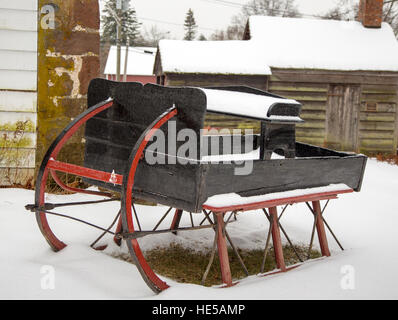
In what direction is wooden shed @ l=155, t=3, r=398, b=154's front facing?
toward the camera

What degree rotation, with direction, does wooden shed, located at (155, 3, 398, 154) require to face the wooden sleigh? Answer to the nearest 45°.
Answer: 0° — it already faces it

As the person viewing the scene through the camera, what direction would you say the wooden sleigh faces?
facing the viewer and to the left of the viewer

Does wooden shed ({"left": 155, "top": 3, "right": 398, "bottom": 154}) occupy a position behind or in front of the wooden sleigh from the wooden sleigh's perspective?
behind

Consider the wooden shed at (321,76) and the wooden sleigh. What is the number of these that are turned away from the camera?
0
